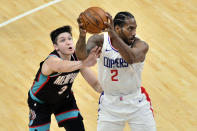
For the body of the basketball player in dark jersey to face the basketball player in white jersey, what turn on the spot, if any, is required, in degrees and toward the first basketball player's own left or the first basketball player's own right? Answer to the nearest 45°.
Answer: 0° — they already face them

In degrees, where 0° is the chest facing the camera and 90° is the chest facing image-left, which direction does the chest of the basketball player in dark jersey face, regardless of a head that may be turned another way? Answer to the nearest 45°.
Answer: approximately 315°

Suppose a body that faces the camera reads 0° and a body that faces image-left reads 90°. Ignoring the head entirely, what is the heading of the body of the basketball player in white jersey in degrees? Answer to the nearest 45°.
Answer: approximately 0°

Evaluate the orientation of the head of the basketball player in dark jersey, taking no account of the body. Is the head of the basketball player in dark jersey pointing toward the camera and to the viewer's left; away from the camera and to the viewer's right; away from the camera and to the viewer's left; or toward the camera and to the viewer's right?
toward the camera and to the viewer's right
